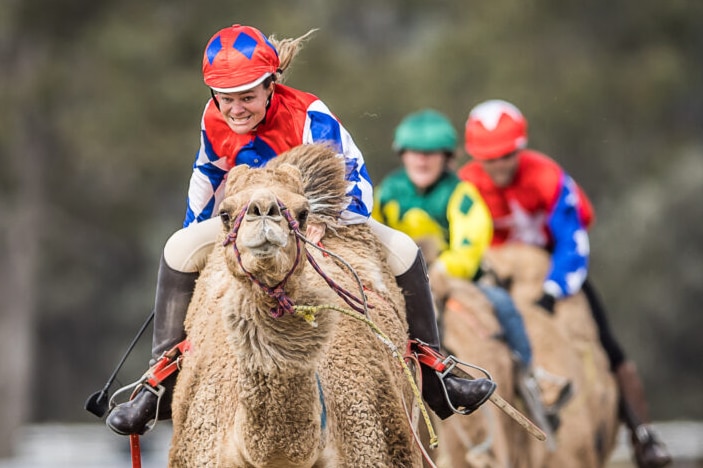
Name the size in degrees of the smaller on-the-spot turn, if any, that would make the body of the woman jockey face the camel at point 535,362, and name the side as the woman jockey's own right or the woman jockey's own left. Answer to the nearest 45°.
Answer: approximately 135° to the woman jockey's own left

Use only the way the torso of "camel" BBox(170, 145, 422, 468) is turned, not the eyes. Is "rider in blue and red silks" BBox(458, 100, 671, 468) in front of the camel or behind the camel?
behind

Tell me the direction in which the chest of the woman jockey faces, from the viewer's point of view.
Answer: toward the camera

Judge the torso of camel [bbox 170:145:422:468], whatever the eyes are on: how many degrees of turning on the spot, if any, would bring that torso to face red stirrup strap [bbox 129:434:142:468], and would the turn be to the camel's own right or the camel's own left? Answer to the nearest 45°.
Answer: approximately 135° to the camel's own right

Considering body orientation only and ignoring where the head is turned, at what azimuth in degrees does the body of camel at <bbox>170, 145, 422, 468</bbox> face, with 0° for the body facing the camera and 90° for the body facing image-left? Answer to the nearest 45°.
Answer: approximately 0°
